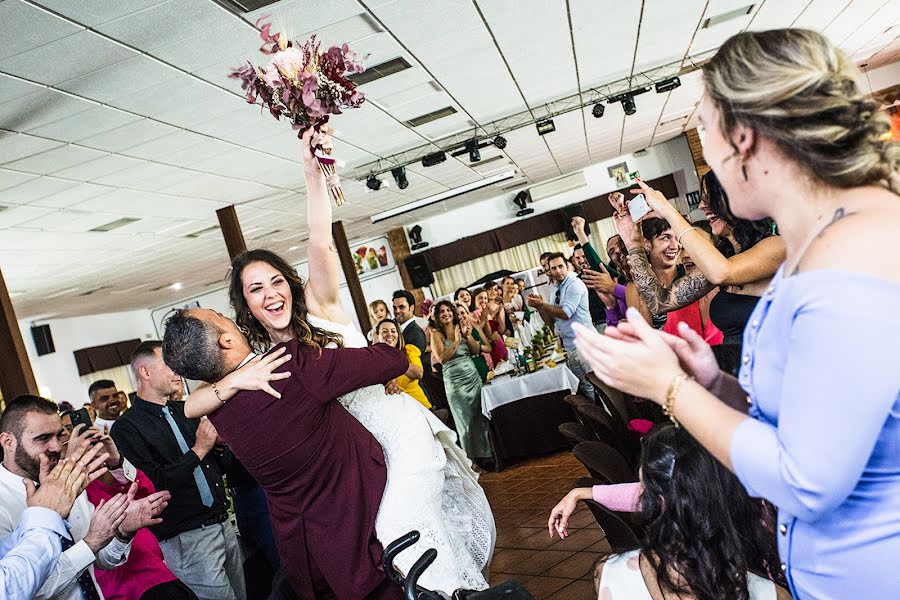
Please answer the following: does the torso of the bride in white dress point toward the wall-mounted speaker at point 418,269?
no

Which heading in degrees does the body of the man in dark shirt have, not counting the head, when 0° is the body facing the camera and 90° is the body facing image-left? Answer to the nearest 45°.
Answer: approximately 315°

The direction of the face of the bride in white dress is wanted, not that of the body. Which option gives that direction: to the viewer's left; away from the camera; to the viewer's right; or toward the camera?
toward the camera

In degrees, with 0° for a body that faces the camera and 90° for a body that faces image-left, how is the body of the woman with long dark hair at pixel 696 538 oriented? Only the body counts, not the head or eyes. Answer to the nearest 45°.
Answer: approximately 180°

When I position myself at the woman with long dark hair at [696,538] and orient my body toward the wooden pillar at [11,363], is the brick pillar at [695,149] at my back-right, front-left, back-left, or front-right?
front-right

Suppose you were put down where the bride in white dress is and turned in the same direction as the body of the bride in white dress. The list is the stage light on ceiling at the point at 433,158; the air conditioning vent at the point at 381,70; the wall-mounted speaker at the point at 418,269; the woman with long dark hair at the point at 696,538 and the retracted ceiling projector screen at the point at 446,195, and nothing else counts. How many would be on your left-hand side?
1

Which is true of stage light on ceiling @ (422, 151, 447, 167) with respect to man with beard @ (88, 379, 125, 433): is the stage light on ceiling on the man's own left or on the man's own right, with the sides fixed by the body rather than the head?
on the man's own left

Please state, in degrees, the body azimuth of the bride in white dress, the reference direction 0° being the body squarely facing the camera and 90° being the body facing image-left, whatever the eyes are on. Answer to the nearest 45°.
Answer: approximately 45°

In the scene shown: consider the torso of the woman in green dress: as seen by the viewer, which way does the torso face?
toward the camera

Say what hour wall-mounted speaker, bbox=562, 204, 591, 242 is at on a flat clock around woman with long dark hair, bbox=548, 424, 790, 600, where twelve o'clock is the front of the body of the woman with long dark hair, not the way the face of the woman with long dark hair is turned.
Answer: The wall-mounted speaker is roughly at 12 o'clock from the woman with long dark hair.

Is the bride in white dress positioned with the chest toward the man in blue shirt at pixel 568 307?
no

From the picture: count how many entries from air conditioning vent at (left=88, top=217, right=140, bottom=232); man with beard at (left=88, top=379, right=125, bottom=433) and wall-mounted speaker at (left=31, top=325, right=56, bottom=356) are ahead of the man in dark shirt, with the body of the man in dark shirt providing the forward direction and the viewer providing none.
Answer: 0

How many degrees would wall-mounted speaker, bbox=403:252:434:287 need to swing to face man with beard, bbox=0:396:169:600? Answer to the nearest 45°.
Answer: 0° — it already faces them

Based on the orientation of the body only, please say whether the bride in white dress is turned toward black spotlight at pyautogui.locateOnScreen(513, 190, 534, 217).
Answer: no

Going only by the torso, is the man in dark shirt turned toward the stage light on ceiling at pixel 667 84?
no

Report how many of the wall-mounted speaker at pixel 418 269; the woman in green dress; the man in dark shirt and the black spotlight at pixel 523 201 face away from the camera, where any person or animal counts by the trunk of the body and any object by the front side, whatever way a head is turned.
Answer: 0
